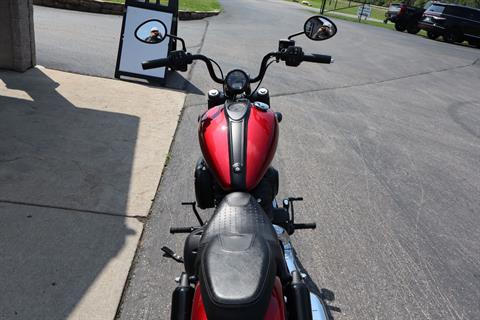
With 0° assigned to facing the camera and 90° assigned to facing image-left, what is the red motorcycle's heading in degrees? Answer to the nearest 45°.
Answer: approximately 180°

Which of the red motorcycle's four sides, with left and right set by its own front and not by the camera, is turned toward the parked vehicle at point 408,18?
front
